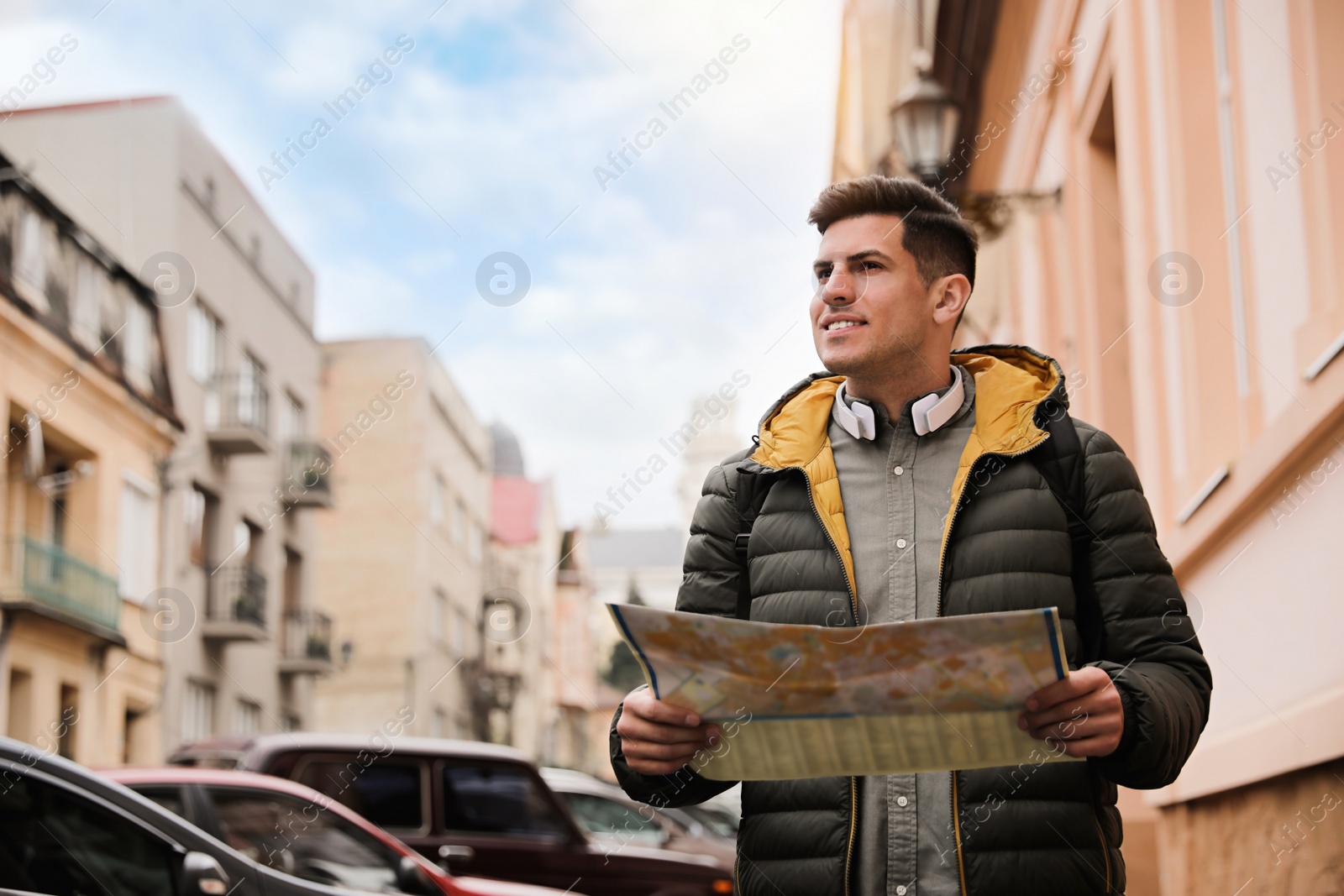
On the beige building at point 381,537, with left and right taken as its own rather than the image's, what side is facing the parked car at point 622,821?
right

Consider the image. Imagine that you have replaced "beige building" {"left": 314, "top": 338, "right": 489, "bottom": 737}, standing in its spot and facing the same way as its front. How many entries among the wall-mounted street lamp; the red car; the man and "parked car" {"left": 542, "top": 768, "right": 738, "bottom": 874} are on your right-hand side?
4

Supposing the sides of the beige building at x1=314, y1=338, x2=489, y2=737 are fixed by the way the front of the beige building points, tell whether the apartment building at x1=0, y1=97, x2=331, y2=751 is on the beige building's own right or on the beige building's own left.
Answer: on the beige building's own right

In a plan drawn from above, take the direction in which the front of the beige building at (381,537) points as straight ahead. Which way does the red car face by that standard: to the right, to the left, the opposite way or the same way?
the same way

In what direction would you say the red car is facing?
to the viewer's right

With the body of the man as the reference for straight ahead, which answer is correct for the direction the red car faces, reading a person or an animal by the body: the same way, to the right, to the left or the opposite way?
to the left

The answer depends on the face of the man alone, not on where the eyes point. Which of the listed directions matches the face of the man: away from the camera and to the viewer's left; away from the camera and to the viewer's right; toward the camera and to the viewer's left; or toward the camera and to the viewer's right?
toward the camera and to the viewer's left

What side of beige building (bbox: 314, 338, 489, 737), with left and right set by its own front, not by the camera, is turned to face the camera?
right

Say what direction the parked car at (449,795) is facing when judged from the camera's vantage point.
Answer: facing to the right of the viewer

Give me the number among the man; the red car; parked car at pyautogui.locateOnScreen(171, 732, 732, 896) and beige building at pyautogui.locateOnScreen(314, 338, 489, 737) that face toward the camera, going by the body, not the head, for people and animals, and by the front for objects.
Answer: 1

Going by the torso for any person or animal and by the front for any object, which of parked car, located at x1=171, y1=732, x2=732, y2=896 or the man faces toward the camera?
the man

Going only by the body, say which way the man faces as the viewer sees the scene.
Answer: toward the camera
